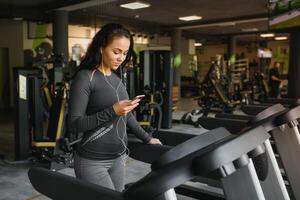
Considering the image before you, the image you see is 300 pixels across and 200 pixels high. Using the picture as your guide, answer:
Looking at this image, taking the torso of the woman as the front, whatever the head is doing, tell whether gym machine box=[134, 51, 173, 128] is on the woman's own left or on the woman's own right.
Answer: on the woman's own left

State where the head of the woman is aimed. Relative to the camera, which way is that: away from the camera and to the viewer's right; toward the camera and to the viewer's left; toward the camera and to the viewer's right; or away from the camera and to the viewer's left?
toward the camera and to the viewer's right

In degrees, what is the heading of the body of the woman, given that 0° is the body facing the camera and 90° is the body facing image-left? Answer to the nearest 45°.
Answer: approximately 315°

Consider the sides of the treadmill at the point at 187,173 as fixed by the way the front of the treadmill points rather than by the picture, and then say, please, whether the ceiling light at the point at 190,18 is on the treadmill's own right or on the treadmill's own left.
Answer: on the treadmill's own left

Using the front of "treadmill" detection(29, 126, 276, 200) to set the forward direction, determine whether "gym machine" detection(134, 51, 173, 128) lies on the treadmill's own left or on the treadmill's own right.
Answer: on the treadmill's own left

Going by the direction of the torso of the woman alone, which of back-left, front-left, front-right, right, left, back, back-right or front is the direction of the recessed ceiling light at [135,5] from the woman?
back-left
